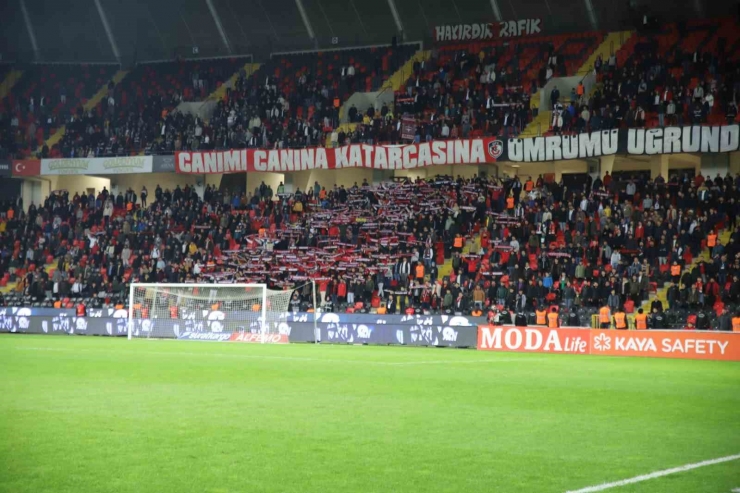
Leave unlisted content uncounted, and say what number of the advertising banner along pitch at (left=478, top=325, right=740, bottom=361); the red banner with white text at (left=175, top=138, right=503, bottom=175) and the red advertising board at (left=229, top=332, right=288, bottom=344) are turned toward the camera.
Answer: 3

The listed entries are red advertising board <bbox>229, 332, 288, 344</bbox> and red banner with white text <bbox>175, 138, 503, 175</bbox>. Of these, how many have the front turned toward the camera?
2

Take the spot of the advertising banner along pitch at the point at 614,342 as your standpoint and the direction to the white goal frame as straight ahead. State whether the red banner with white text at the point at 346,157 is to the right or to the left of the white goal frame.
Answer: right

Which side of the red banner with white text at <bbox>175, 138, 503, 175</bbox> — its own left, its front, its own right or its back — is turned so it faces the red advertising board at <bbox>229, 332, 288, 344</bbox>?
front

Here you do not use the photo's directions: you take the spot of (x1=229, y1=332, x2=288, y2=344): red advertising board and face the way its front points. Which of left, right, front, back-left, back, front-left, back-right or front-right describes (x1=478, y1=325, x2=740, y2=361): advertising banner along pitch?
front-left

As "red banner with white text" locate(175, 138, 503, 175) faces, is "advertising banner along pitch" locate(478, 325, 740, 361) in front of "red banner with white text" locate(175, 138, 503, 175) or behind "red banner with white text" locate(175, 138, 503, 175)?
in front

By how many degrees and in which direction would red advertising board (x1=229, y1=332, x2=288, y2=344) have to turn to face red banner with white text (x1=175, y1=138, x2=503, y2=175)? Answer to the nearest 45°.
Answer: approximately 180°

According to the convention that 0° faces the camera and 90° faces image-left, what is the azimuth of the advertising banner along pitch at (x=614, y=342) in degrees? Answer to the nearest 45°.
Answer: approximately 0°

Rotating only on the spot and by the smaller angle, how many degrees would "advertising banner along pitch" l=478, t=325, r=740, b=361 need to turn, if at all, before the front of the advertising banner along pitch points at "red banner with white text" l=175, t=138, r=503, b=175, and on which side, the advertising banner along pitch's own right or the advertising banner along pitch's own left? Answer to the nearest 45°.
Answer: approximately 135° to the advertising banner along pitch's own right

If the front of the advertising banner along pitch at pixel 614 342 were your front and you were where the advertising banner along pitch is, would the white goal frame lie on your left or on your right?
on your right

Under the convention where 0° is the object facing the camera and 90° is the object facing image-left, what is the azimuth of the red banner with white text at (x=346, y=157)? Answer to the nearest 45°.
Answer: approximately 0°
